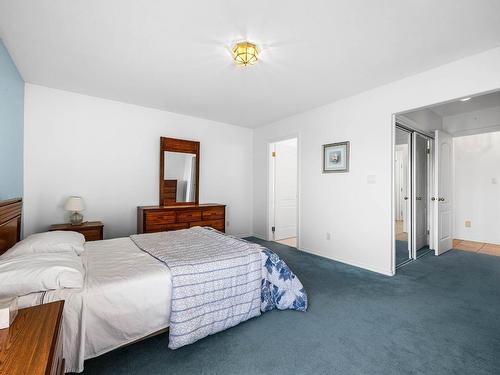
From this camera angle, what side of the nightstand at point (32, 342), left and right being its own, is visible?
right

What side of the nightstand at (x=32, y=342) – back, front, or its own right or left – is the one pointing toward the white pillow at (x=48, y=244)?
left

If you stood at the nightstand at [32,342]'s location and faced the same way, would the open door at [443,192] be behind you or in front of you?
in front

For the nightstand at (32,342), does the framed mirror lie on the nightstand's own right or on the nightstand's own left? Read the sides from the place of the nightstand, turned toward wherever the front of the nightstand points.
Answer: on the nightstand's own left

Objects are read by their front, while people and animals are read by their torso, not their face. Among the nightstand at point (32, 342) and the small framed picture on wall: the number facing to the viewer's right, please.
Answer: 1

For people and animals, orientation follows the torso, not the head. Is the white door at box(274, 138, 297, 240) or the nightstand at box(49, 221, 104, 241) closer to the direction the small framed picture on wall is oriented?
the nightstand

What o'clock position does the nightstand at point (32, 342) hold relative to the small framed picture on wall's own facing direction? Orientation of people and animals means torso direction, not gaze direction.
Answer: The nightstand is roughly at 11 o'clock from the small framed picture on wall.

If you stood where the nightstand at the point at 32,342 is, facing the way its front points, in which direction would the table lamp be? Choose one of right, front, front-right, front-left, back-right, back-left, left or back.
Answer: left

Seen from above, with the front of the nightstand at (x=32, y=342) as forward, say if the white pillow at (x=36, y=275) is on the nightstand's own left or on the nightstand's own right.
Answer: on the nightstand's own left

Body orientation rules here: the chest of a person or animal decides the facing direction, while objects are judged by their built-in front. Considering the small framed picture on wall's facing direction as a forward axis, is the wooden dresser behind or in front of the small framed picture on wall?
in front
